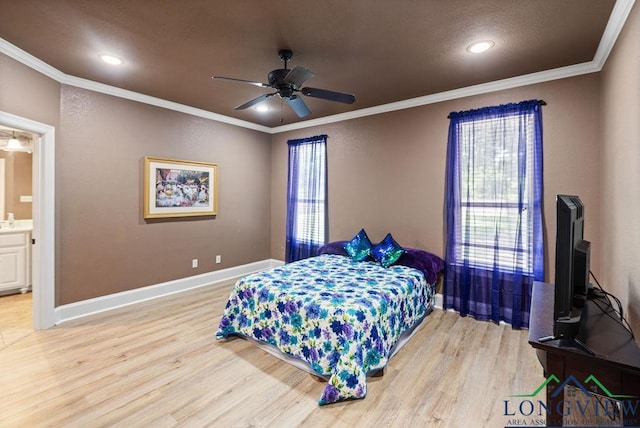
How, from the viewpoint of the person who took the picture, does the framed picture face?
facing the viewer and to the right of the viewer

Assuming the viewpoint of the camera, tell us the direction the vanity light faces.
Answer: facing the viewer

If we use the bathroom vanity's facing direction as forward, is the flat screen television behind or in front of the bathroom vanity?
in front

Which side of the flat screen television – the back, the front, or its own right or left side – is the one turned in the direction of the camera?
left

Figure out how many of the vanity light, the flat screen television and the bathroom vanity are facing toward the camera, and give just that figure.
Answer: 2

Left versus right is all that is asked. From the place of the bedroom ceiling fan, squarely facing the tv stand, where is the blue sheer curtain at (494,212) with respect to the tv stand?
left

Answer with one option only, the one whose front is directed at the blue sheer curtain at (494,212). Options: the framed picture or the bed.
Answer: the framed picture

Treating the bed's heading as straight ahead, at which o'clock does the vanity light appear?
The vanity light is roughly at 2 o'clock from the bed.

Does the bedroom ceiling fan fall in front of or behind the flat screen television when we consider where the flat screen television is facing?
in front

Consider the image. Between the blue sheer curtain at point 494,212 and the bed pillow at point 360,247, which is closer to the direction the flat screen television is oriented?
the bed pillow

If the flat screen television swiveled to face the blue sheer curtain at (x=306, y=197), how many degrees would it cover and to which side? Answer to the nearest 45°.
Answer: approximately 45° to its right

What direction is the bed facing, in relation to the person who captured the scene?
facing the viewer and to the left of the viewer

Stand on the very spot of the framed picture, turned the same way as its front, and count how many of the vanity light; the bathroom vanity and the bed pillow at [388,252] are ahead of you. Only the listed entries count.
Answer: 1

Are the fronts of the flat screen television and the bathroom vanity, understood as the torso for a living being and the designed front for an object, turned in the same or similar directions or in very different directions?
very different directions
